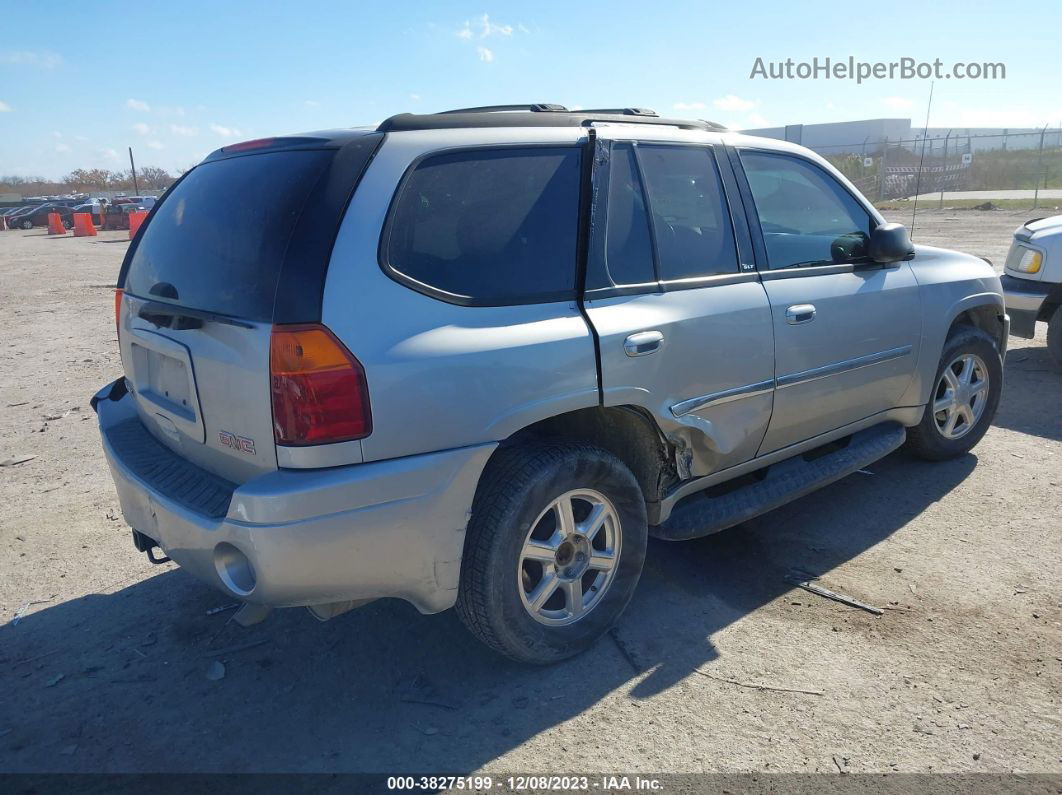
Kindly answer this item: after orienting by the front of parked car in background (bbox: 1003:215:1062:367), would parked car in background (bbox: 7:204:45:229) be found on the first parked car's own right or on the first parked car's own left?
on the first parked car's own right

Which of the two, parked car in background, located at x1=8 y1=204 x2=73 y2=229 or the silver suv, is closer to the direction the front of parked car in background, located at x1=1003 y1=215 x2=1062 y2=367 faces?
the silver suv

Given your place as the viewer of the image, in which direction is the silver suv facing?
facing away from the viewer and to the right of the viewer

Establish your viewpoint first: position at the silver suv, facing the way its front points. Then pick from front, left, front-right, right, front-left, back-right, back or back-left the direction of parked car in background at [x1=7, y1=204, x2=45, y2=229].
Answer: left

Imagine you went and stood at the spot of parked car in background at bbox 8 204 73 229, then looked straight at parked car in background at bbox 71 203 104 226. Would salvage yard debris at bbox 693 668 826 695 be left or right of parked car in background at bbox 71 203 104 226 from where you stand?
right

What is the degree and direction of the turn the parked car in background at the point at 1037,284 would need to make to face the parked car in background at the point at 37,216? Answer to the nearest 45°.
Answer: approximately 45° to its right

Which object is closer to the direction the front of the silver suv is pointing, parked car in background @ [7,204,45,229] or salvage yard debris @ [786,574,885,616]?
the salvage yard debris

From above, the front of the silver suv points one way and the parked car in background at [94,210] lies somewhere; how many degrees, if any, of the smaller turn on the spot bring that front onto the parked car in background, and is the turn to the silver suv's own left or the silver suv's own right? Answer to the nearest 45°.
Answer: approximately 90° to the silver suv's own left

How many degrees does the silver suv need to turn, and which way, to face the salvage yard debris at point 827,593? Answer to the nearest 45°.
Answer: approximately 45° to its right

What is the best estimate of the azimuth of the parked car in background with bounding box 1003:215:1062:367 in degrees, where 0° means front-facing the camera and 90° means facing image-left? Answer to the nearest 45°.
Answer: approximately 45°

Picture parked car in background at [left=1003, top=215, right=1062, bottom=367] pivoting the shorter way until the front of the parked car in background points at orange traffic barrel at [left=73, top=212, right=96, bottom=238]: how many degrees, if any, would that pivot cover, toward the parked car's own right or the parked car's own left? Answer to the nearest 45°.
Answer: approximately 45° to the parked car's own right

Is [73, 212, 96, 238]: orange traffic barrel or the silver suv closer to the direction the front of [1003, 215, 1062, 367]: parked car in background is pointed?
the silver suv
